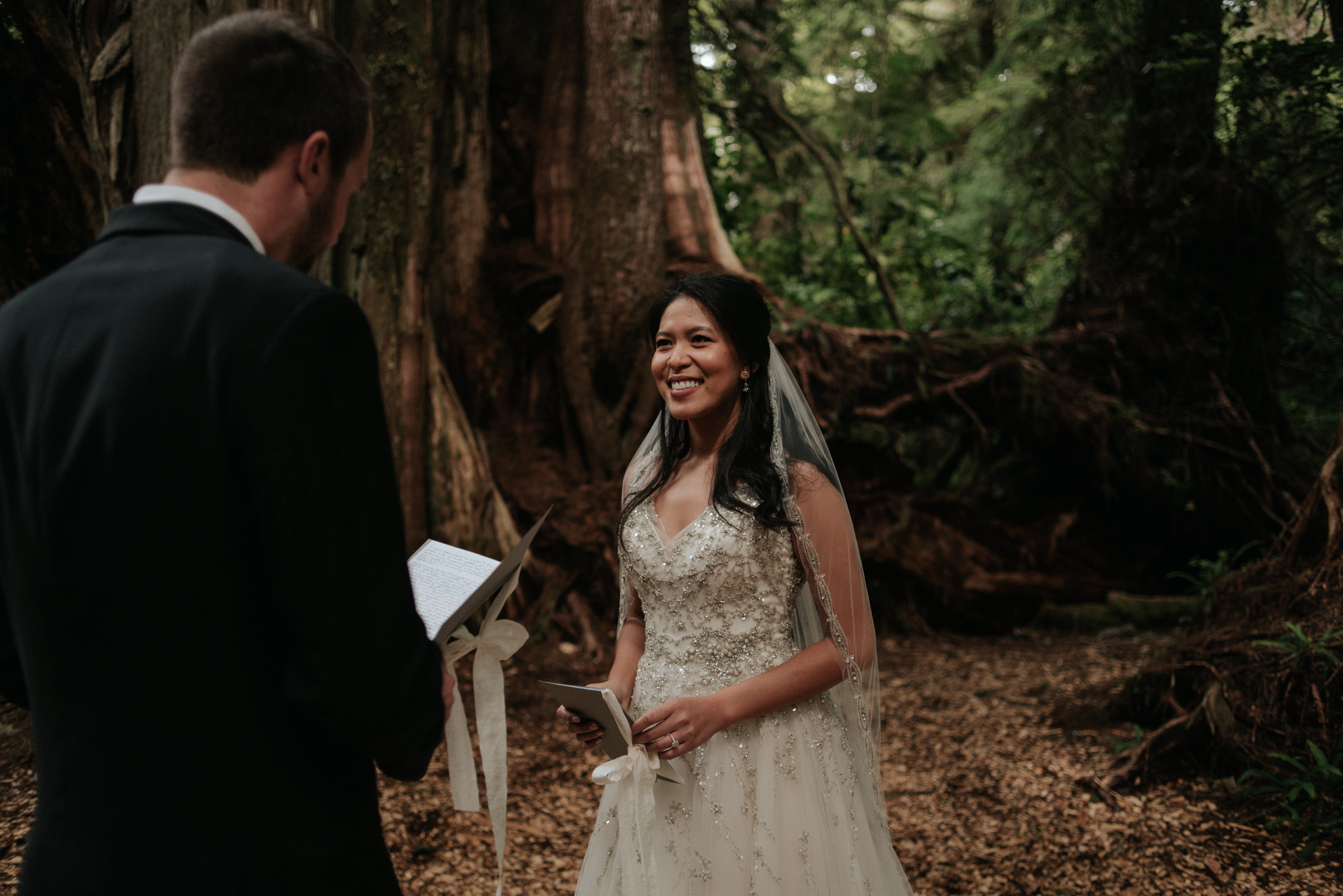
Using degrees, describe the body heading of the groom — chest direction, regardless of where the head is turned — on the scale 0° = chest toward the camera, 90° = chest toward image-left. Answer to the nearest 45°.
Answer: approximately 225°

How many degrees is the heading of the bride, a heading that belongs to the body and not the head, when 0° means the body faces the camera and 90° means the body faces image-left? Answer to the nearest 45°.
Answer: approximately 45°

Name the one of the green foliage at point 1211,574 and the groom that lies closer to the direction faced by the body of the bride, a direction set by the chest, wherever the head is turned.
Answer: the groom

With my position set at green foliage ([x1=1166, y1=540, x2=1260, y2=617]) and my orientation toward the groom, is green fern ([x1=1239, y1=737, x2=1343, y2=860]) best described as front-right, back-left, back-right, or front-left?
front-left

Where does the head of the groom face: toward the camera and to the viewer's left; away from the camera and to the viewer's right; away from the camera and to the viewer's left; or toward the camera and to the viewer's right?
away from the camera and to the viewer's right

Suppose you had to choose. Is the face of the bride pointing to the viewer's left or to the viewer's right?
to the viewer's left

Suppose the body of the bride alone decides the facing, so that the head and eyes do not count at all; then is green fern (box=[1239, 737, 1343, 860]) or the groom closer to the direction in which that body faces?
the groom

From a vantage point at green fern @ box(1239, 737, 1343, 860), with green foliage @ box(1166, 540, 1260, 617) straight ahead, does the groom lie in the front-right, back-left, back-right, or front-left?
back-left
